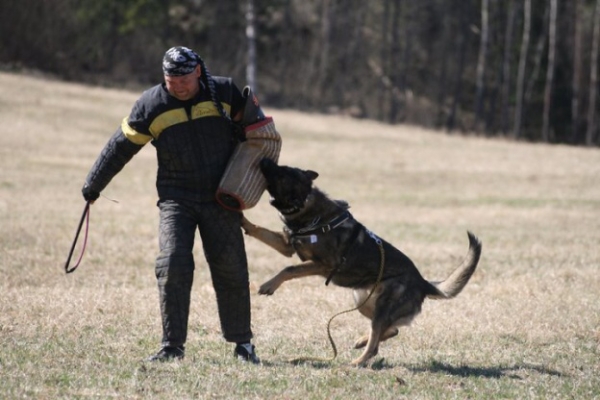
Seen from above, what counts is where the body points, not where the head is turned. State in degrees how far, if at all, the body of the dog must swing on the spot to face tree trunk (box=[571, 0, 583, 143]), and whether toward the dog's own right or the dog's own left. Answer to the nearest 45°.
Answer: approximately 90° to the dog's own right

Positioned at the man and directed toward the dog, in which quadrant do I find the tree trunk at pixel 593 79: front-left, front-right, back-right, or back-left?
front-left

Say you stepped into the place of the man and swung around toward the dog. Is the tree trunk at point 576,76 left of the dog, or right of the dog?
left

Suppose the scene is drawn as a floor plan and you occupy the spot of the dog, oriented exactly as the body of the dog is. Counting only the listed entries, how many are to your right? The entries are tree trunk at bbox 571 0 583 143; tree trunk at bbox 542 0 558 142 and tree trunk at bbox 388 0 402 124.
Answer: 3

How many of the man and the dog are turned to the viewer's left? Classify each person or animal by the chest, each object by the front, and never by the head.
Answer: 1

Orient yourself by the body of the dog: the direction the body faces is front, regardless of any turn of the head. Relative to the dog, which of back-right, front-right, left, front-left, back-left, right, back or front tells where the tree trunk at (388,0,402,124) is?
right

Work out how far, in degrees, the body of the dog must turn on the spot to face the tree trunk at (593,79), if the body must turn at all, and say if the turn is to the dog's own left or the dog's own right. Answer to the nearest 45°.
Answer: approximately 90° to the dog's own right

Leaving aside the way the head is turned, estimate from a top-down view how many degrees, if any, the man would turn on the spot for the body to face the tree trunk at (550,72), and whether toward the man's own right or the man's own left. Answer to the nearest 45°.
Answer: approximately 135° to the man's own left

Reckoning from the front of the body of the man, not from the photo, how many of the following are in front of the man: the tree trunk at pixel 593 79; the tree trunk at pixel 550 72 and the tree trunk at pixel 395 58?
0

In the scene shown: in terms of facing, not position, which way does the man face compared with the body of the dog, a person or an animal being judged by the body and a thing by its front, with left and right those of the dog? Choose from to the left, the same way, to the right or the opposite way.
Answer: to the left

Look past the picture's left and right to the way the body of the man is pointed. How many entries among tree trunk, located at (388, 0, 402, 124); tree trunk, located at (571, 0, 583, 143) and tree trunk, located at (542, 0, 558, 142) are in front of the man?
0

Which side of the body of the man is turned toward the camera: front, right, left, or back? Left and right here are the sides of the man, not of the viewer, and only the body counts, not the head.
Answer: front

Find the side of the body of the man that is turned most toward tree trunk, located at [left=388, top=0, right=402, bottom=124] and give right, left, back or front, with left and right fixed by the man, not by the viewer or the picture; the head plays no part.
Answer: back

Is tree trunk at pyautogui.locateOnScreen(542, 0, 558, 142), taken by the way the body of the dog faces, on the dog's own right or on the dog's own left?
on the dog's own right

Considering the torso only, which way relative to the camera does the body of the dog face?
to the viewer's left
